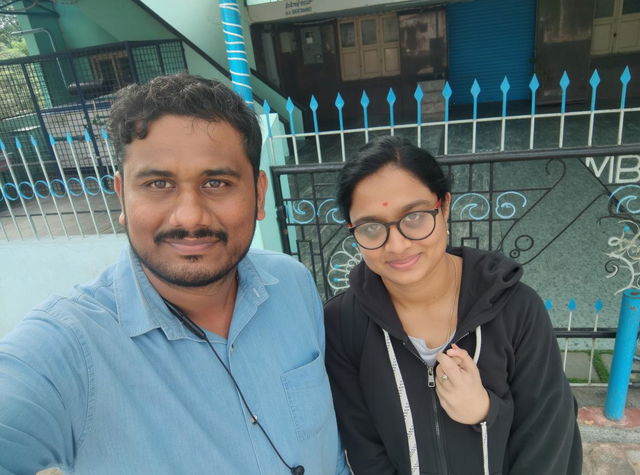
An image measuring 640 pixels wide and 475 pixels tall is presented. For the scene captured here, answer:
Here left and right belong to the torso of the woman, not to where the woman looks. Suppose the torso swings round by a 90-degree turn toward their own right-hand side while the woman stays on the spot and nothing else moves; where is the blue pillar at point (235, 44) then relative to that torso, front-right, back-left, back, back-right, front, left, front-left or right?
front-right

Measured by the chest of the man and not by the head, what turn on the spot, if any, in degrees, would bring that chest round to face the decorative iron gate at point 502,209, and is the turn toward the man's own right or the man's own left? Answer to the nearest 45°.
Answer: approximately 135° to the man's own left

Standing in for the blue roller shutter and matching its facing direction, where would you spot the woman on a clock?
The woman is roughly at 12 o'clock from the blue roller shutter.

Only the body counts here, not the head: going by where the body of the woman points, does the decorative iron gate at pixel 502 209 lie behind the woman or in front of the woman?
behind

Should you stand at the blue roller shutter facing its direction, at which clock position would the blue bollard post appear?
The blue bollard post is roughly at 12 o'clock from the blue roller shutter.

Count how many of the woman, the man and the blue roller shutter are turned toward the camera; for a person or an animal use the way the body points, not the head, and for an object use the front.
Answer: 3

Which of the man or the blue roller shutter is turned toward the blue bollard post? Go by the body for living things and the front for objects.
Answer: the blue roller shutter

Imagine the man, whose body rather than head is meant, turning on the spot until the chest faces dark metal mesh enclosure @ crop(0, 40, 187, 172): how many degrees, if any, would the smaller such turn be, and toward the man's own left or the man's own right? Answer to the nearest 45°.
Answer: approximately 180°

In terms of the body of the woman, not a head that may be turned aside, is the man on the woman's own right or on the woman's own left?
on the woman's own right

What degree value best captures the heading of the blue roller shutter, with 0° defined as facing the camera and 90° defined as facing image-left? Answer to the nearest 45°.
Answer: approximately 0°

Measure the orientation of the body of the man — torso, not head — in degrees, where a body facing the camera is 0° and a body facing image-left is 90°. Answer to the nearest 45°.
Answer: approximately 0°
